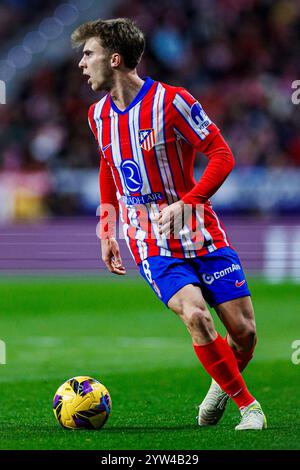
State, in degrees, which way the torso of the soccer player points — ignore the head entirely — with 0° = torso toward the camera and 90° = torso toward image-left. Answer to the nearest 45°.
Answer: approximately 45°

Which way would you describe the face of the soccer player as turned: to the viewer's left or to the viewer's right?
to the viewer's left
